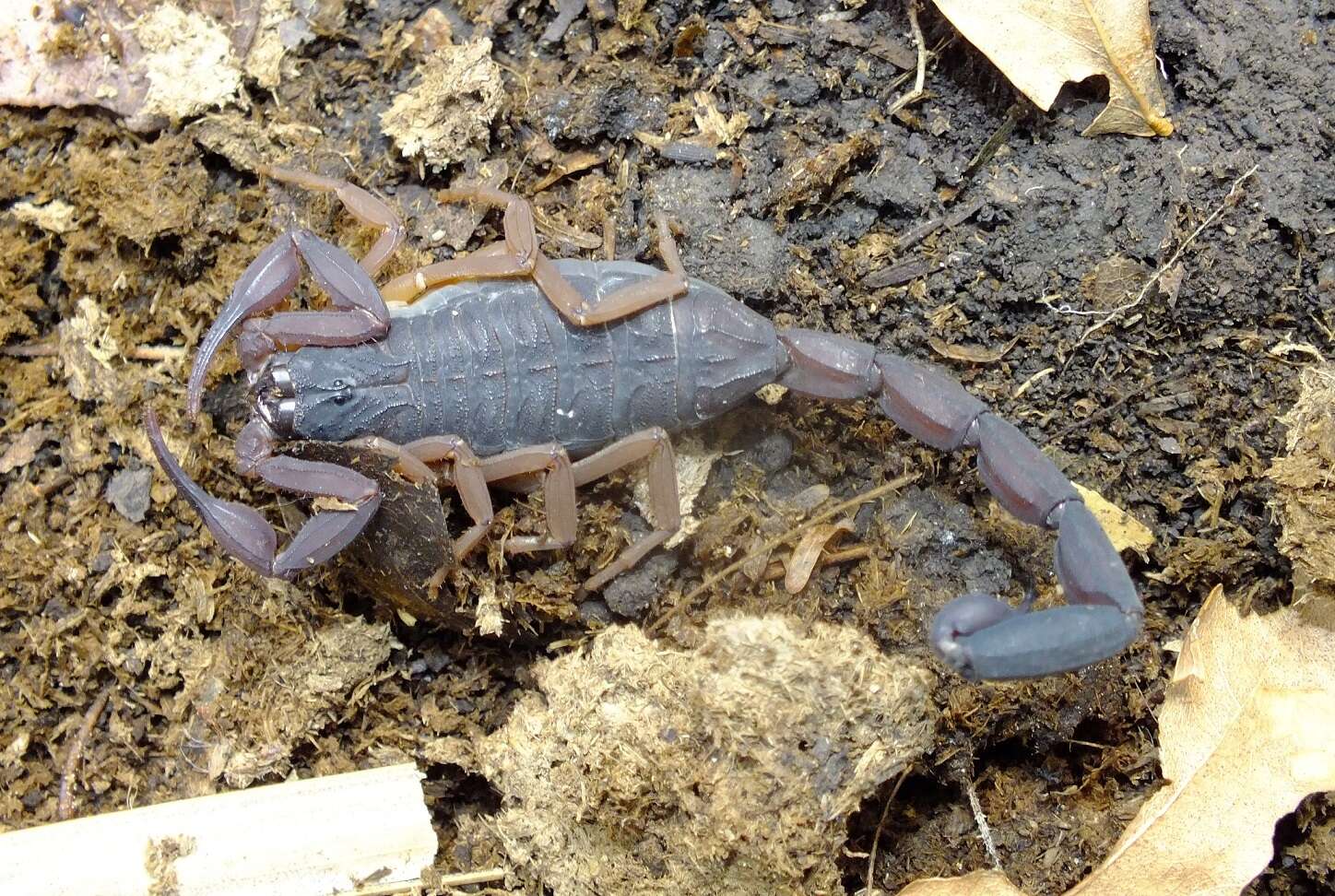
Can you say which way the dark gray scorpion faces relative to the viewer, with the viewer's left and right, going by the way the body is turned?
facing to the left of the viewer

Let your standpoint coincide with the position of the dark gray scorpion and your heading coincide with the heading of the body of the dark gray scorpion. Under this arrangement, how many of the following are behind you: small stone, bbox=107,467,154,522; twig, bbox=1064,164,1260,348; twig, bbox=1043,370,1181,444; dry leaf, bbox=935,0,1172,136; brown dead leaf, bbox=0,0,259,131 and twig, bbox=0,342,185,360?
3

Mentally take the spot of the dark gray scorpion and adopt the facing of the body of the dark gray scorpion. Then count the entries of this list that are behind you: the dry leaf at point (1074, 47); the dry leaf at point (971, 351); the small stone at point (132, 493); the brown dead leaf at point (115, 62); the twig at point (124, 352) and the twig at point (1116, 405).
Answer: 3

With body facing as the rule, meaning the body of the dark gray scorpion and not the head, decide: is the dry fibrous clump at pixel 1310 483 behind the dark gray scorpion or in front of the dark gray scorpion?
behind

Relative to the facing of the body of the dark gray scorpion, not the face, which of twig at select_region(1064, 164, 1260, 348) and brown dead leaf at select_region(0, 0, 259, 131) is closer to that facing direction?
the brown dead leaf

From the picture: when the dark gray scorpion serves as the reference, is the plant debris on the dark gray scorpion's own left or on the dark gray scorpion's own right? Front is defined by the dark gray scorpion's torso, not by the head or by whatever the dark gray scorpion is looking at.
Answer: on the dark gray scorpion's own left

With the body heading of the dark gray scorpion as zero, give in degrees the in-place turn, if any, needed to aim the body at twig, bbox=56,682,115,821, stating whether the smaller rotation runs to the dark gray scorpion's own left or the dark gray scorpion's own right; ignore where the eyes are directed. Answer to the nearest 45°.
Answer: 0° — it already faces it

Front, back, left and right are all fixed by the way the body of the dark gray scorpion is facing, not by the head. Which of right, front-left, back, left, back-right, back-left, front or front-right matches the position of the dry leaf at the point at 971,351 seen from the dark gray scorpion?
back

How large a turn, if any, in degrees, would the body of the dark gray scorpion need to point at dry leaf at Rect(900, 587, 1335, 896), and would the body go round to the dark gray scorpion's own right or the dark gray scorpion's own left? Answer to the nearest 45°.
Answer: approximately 135° to the dark gray scorpion's own left

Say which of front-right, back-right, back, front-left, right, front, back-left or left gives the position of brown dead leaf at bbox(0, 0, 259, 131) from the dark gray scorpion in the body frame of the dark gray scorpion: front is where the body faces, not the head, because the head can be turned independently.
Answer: front-right
